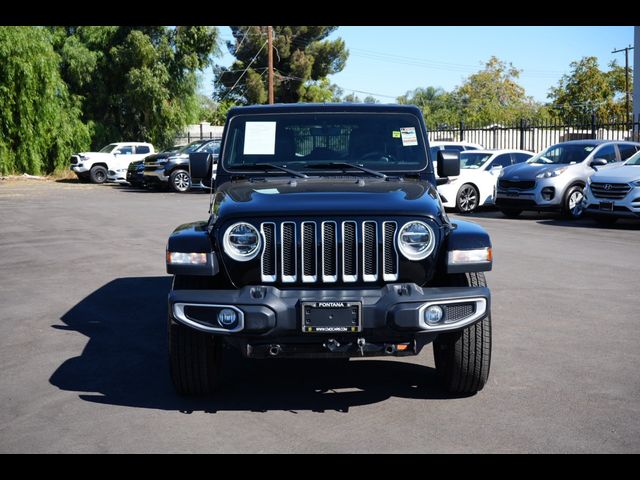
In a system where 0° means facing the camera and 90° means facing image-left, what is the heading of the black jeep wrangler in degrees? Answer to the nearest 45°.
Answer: approximately 0°

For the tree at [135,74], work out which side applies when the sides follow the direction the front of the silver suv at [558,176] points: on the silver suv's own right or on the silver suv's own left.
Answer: on the silver suv's own right

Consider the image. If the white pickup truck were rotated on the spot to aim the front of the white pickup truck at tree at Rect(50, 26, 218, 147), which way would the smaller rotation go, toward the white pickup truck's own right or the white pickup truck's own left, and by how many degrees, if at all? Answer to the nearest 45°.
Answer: approximately 135° to the white pickup truck's own right

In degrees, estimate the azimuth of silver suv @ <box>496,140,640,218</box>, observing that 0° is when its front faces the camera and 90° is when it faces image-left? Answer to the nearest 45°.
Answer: approximately 45°

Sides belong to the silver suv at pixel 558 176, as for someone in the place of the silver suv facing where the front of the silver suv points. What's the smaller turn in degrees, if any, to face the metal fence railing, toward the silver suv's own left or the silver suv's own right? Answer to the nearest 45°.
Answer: approximately 135° to the silver suv's own right

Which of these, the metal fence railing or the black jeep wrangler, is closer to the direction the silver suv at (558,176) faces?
the black jeep wrangler

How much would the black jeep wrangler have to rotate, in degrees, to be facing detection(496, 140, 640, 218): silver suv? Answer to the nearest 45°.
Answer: approximately 180°

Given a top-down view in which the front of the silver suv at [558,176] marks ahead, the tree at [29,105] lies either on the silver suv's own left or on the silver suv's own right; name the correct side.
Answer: on the silver suv's own right
